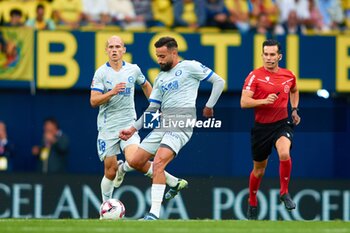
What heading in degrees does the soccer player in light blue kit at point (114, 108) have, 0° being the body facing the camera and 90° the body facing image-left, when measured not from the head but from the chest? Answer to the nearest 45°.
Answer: approximately 0°

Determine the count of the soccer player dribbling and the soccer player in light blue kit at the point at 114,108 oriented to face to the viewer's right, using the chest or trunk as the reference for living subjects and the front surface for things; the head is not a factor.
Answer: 0

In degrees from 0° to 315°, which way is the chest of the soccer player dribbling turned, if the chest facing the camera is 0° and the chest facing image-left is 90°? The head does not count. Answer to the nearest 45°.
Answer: approximately 45°

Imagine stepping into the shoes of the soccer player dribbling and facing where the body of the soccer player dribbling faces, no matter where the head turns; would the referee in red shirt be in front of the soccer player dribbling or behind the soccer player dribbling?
behind

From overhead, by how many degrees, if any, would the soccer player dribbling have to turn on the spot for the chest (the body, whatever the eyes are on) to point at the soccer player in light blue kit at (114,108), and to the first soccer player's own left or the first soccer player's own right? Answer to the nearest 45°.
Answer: approximately 90° to the first soccer player's own right

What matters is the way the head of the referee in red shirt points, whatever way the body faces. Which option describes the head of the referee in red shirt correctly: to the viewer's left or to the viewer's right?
to the viewer's left
